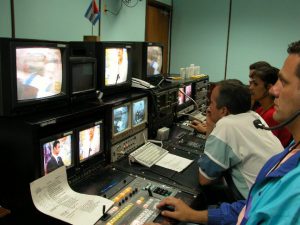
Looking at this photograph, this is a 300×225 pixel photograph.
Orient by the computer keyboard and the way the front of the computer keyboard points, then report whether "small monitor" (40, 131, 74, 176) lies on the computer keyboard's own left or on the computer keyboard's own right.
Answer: on the computer keyboard's own right

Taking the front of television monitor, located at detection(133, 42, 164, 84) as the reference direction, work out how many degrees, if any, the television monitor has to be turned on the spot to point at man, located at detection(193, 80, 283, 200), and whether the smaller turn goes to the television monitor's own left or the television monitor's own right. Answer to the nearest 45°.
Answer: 0° — it already faces them

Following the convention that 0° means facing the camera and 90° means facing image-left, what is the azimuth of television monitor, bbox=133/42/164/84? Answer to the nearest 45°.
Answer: approximately 315°

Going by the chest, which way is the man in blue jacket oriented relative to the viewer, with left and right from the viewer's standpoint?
facing to the left of the viewer

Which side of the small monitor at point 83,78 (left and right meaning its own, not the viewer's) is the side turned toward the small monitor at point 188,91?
left

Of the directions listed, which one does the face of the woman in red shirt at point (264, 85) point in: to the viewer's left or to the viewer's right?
to the viewer's left

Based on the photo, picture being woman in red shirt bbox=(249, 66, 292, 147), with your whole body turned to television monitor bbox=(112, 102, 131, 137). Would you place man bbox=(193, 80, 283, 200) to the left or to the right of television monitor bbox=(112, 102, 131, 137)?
left

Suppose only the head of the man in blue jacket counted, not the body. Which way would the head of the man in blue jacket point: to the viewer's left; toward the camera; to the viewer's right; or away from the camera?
to the viewer's left
